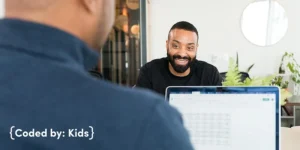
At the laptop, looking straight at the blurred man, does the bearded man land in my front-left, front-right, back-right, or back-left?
back-right

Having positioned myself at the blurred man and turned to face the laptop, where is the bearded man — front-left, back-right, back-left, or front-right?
front-left

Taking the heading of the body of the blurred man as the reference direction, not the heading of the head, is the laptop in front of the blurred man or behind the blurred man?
in front

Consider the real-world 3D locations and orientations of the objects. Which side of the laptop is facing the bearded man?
back

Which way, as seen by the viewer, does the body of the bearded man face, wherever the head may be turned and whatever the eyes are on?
toward the camera

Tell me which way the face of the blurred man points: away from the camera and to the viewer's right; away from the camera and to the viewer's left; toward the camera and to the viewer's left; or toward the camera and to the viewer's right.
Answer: away from the camera and to the viewer's right

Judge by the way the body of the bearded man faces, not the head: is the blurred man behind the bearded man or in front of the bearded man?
in front

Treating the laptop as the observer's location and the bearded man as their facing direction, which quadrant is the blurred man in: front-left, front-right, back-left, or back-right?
back-left

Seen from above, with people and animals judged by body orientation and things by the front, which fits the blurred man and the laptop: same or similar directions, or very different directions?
very different directions

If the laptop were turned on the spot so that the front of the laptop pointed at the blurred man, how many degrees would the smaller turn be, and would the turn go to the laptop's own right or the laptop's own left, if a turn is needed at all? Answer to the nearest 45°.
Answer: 0° — it already faces them

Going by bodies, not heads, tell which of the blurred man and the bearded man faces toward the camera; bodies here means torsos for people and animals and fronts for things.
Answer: the bearded man

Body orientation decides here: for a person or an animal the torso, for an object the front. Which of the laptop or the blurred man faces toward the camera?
the laptop

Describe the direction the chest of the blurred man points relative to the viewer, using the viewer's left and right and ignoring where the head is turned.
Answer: facing away from the viewer and to the right of the viewer

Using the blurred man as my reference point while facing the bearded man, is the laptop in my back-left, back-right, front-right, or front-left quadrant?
front-right
